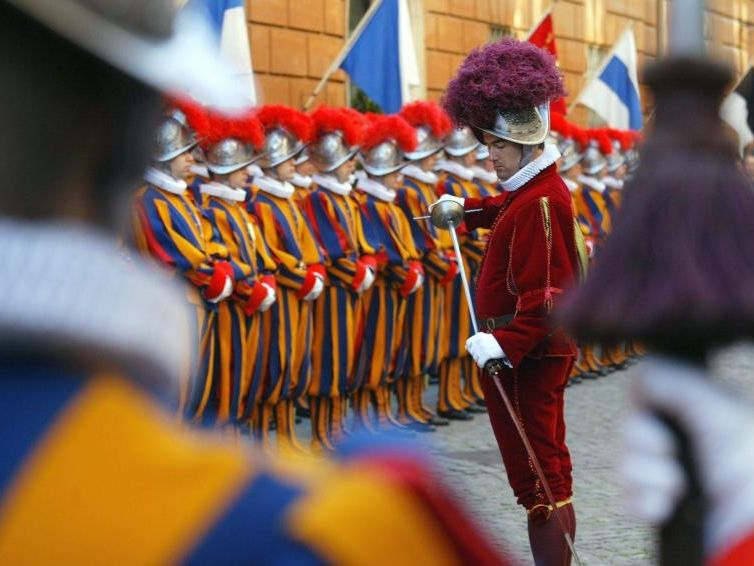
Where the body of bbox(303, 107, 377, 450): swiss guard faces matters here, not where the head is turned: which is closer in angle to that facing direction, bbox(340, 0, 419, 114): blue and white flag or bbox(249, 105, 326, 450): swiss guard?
the swiss guard

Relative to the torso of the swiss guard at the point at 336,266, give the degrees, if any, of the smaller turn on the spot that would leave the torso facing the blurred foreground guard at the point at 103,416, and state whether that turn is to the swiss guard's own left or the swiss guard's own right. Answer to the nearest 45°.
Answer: approximately 45° to the swiss guard's own right

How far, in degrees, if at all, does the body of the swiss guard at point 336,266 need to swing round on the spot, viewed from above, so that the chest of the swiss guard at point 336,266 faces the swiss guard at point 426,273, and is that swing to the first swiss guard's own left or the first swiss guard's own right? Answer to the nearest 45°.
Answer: approximately 90° to the first swiss guard's own left

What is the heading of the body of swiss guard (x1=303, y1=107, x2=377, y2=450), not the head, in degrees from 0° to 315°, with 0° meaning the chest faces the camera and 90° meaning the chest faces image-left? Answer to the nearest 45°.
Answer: approximately 315°

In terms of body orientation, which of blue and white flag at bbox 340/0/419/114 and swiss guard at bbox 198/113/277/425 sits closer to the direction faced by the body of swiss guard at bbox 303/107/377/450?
the swiss guard

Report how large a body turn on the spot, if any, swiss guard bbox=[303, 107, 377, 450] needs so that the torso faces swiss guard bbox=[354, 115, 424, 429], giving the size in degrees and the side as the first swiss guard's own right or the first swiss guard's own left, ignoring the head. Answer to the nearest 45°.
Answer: approximately 90° to the first swiss guard's own left

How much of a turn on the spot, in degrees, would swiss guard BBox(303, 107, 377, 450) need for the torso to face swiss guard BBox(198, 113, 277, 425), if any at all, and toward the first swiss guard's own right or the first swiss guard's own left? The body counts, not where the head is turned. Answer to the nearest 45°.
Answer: approximately 90° to the first swiss guard's own right

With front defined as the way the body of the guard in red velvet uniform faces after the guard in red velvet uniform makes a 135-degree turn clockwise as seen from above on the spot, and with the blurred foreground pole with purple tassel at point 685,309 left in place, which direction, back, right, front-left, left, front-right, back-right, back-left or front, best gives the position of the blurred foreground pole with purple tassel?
back-right

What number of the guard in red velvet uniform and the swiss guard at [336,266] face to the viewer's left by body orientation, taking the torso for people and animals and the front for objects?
1

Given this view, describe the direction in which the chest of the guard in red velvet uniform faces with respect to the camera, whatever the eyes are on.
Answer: to the viewer's left
